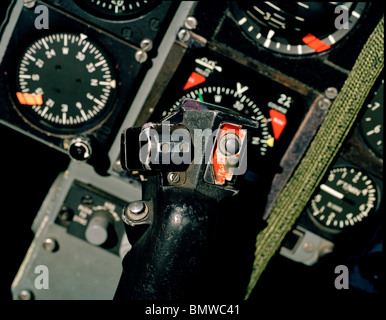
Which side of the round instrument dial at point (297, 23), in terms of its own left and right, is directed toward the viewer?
front
